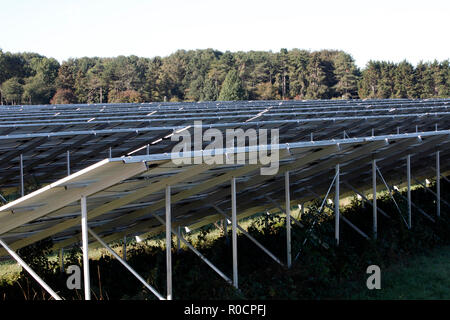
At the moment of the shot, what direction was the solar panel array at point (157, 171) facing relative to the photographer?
facing away from the viewer and to the left of the viewer
